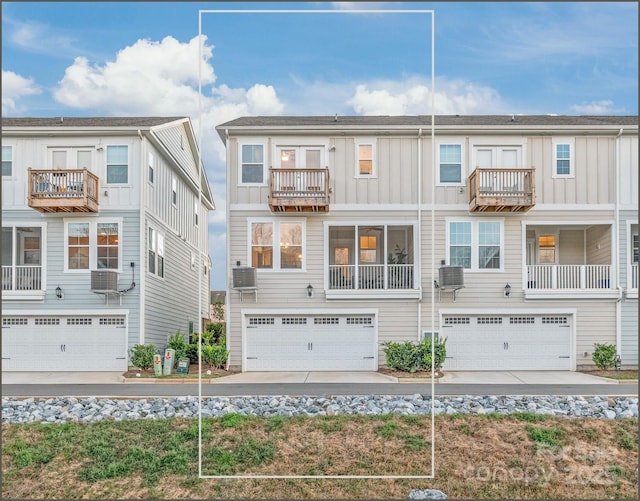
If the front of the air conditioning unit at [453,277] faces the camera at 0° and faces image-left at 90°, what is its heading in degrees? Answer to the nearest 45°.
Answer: approximately 0°

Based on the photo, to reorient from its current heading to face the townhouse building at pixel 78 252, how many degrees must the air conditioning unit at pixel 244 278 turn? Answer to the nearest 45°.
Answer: approximately 90° to its right

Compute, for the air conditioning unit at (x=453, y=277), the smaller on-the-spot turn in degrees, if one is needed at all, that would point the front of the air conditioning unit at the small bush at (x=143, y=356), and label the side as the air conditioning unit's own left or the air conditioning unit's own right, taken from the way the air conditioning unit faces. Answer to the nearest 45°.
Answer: approximately 90° to the air conditioning unit's own right

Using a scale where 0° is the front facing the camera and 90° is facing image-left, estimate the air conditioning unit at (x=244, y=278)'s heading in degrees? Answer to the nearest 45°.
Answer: approximately 0°

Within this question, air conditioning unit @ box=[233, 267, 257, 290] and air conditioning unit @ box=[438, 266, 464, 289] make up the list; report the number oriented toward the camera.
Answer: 2

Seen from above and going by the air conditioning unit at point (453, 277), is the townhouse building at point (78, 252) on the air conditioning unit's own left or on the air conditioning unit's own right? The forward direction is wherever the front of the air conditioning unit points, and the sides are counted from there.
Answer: on the air conditioning unit's own right
